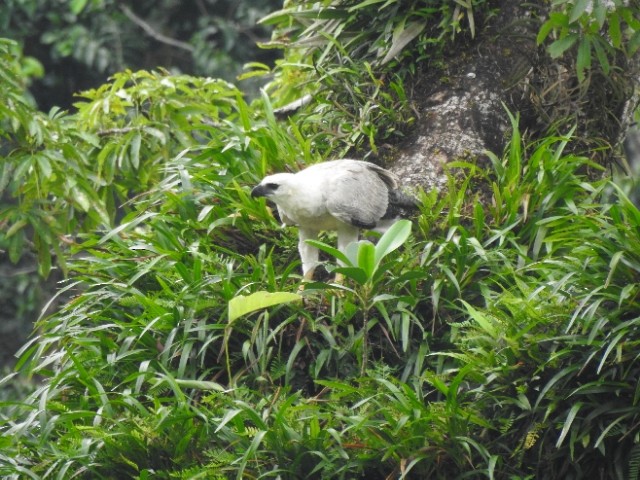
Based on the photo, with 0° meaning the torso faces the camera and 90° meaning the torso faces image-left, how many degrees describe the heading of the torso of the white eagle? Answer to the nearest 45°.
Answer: approximately 90°

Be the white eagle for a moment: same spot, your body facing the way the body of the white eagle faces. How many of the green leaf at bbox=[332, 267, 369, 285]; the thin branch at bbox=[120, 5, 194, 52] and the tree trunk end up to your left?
1

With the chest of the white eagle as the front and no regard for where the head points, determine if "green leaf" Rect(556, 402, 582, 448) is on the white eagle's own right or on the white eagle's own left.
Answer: on the white eagle's own left

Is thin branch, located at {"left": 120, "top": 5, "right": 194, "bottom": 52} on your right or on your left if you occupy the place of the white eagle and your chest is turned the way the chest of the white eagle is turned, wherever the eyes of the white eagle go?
on your right

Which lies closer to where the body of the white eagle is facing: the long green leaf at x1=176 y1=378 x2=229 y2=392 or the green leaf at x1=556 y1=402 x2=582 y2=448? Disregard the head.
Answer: the long green leaf

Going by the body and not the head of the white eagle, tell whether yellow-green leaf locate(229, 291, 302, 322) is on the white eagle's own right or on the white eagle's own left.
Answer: on the white eagle's own left

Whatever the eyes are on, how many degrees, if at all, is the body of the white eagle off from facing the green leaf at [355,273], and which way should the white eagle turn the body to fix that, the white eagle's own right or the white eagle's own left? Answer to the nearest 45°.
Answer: approximately 90° to the white eagle's own left

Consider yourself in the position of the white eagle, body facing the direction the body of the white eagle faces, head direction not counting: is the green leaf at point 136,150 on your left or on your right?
on your right

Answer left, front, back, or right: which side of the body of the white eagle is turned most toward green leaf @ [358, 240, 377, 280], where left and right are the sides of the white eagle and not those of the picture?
left
